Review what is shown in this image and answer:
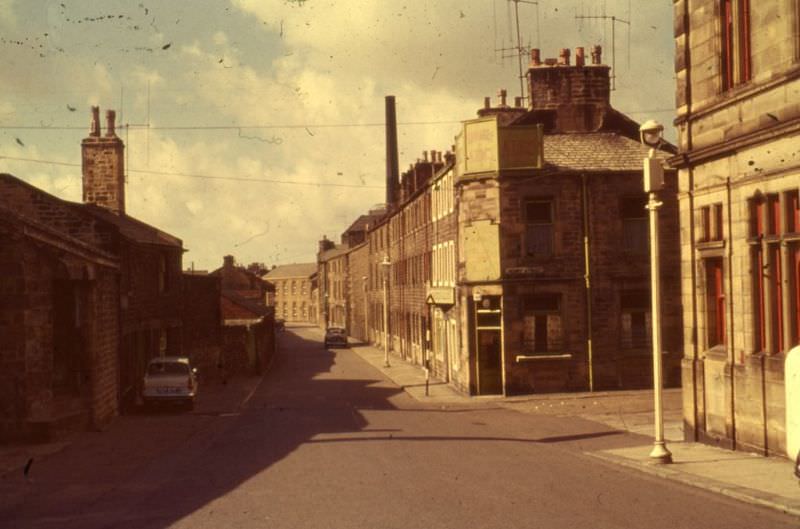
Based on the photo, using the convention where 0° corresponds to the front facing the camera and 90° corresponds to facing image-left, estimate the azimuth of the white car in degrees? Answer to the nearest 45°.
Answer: approximately 180°

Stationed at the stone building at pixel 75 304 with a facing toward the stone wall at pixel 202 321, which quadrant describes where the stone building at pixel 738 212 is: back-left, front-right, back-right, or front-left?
back-right

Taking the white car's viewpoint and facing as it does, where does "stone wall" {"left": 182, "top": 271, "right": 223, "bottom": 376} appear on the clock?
The stone wall is roughly at 12 o'clock from the white car.

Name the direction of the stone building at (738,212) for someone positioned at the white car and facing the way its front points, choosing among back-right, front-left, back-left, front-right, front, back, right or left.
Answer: back-right

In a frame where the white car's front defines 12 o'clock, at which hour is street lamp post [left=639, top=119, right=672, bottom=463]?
The street lamp post is roughly at 5 o'clock from the white car.

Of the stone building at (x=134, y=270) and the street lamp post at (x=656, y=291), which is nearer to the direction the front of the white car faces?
the stone building
